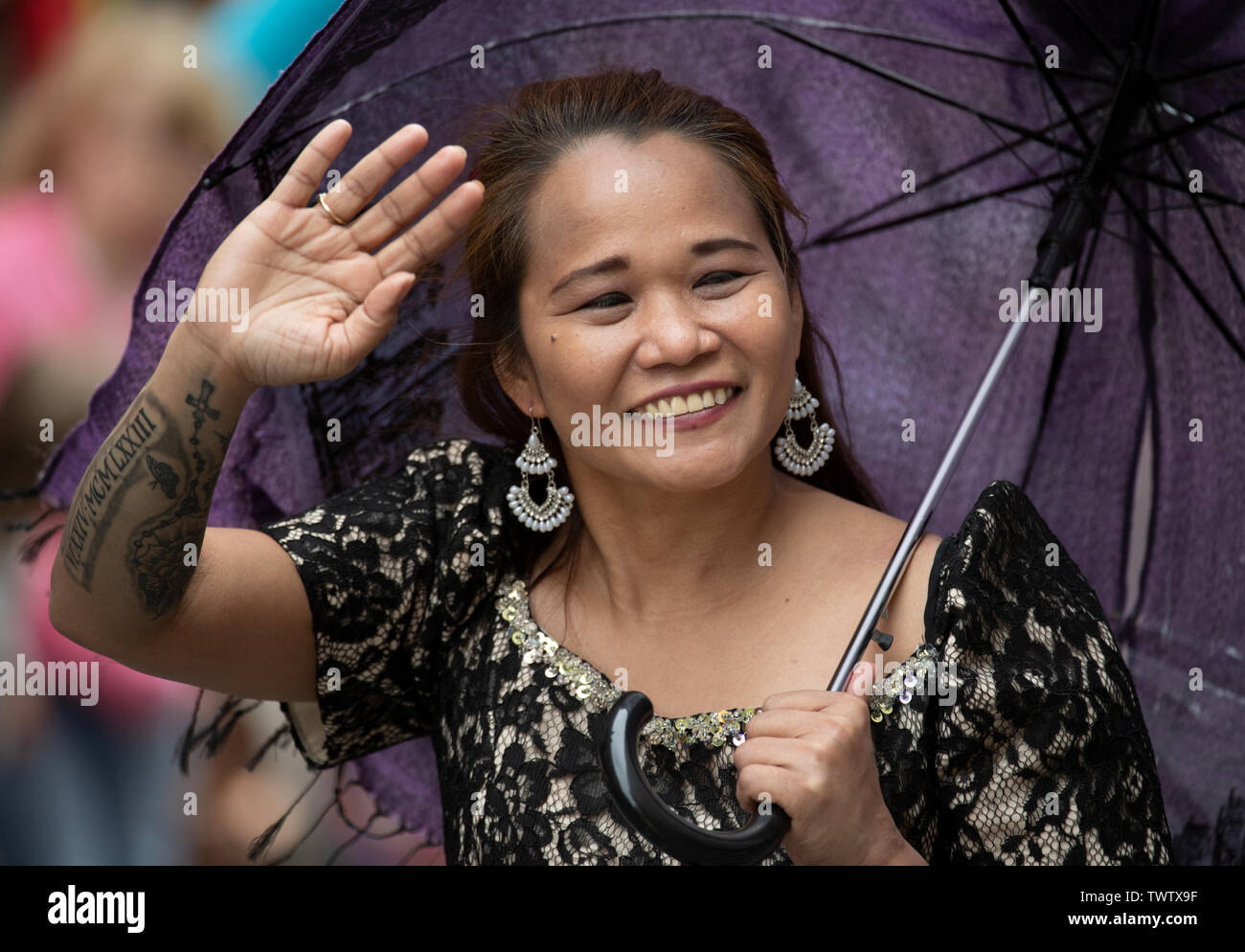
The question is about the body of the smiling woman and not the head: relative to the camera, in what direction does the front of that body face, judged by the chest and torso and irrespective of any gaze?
toward the camera

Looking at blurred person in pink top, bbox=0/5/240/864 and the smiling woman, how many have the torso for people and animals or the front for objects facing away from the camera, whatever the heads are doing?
0

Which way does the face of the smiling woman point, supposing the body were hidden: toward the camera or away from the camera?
toward the camera
